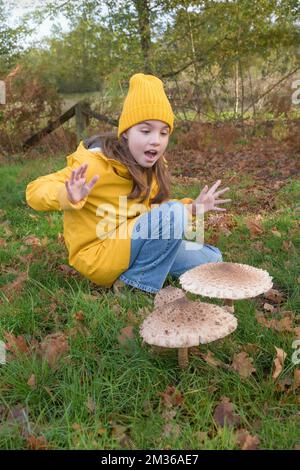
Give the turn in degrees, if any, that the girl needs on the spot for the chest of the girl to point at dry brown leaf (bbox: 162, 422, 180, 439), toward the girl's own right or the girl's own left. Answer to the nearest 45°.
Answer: approximately 45° to the girl's own right

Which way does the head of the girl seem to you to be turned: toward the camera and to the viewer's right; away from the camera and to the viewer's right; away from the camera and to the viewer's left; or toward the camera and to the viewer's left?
toward the camera and to the viewer's right

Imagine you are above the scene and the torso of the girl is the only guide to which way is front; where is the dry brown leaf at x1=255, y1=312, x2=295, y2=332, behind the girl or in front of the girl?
in front

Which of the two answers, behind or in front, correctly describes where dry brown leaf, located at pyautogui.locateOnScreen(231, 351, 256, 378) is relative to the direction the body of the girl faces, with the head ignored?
in front

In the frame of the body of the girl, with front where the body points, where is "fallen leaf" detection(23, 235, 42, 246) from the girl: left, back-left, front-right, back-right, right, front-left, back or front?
back

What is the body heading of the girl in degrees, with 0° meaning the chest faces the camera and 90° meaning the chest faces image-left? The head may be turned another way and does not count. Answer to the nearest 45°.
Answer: approximately 315°

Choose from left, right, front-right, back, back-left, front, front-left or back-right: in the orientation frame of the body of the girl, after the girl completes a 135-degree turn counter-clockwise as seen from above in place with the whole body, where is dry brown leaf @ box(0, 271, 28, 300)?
left

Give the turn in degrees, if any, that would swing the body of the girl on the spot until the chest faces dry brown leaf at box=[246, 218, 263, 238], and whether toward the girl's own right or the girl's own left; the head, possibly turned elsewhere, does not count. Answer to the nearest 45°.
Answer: approximately 90° to the girl's own left

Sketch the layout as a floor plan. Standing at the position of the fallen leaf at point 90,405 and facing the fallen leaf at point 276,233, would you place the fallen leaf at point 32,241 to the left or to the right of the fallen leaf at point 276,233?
left

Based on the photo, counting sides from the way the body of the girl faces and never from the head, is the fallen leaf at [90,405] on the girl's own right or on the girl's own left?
on the girl's own right
